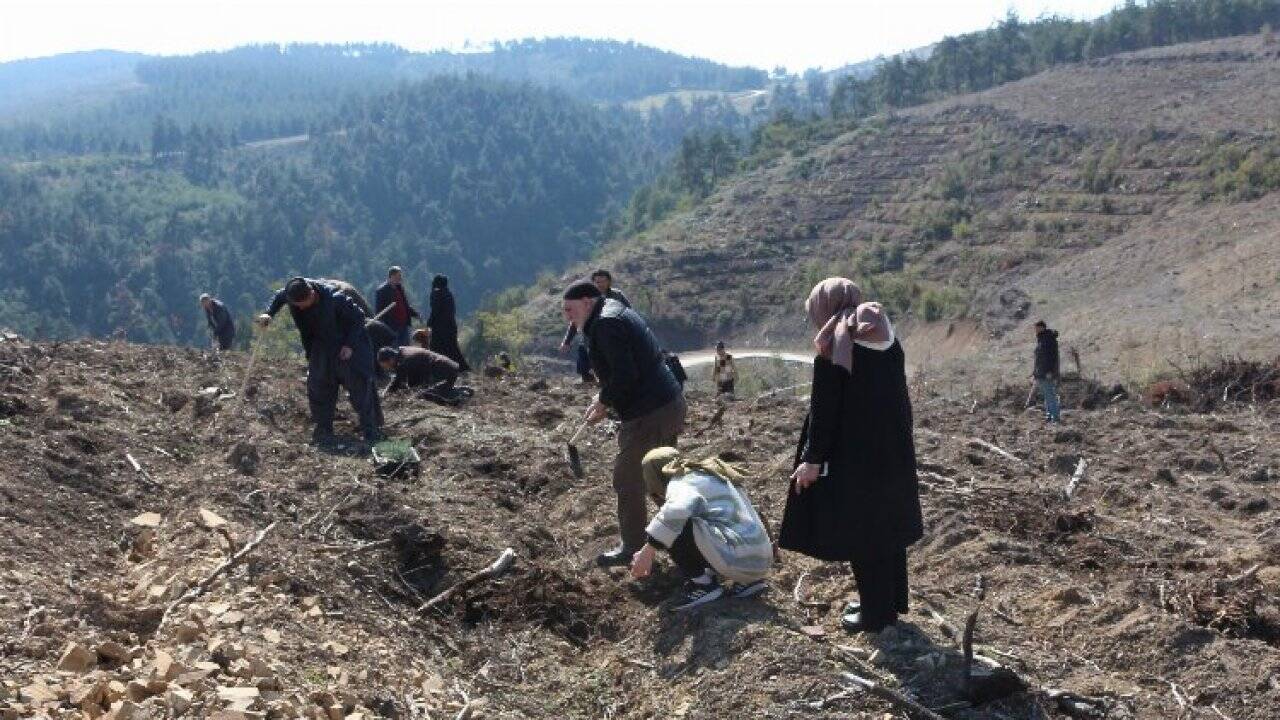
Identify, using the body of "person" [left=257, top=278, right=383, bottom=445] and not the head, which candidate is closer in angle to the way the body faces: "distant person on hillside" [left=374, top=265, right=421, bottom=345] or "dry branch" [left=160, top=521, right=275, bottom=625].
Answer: the dry branch

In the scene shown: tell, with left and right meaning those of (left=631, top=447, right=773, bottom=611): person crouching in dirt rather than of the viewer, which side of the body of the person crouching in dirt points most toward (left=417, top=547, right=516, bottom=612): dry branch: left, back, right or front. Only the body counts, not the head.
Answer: front

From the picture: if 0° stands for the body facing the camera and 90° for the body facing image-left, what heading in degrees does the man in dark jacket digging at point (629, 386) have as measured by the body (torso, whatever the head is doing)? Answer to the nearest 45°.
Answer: approximately 90°

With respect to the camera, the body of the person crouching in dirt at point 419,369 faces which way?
to the viewer's left

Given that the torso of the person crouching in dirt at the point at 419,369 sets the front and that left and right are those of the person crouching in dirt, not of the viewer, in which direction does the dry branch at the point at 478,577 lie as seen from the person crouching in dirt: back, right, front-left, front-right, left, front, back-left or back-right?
left

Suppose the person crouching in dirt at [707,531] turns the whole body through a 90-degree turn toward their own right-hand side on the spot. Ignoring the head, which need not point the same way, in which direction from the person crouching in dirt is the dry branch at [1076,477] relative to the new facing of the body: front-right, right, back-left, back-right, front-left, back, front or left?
front-right

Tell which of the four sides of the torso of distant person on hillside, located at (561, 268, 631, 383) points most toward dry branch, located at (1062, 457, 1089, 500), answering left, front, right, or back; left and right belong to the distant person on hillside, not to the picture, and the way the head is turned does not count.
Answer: left

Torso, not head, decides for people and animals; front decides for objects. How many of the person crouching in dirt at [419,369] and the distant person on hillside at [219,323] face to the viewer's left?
2

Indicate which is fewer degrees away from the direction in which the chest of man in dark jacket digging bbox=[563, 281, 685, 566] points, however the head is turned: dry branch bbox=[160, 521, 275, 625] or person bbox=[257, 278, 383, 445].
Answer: the dry branch

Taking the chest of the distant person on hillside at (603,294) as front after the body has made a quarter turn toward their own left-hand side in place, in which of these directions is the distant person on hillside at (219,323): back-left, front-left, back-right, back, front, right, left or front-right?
back

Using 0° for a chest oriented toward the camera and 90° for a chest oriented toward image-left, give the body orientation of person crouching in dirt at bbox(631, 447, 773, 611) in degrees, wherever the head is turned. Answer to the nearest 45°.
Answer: approximately 90°

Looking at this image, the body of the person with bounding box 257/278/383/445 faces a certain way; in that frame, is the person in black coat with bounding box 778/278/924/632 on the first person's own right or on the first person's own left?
on the first person's own left

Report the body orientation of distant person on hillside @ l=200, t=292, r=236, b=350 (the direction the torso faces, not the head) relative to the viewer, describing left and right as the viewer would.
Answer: facing to the left of the viewer
